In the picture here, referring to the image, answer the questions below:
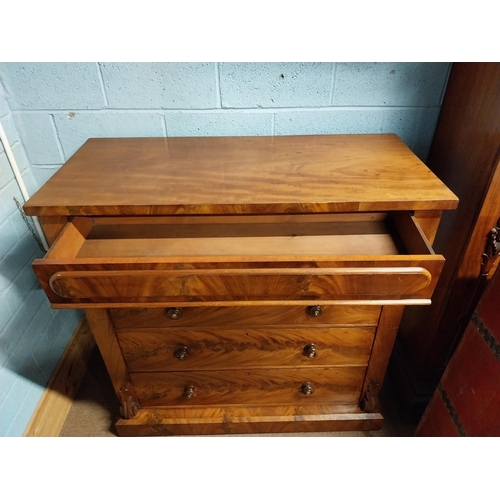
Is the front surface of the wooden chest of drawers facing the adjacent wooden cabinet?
no

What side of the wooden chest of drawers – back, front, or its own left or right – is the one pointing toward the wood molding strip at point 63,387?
right

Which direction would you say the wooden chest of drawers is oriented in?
toward the camera
